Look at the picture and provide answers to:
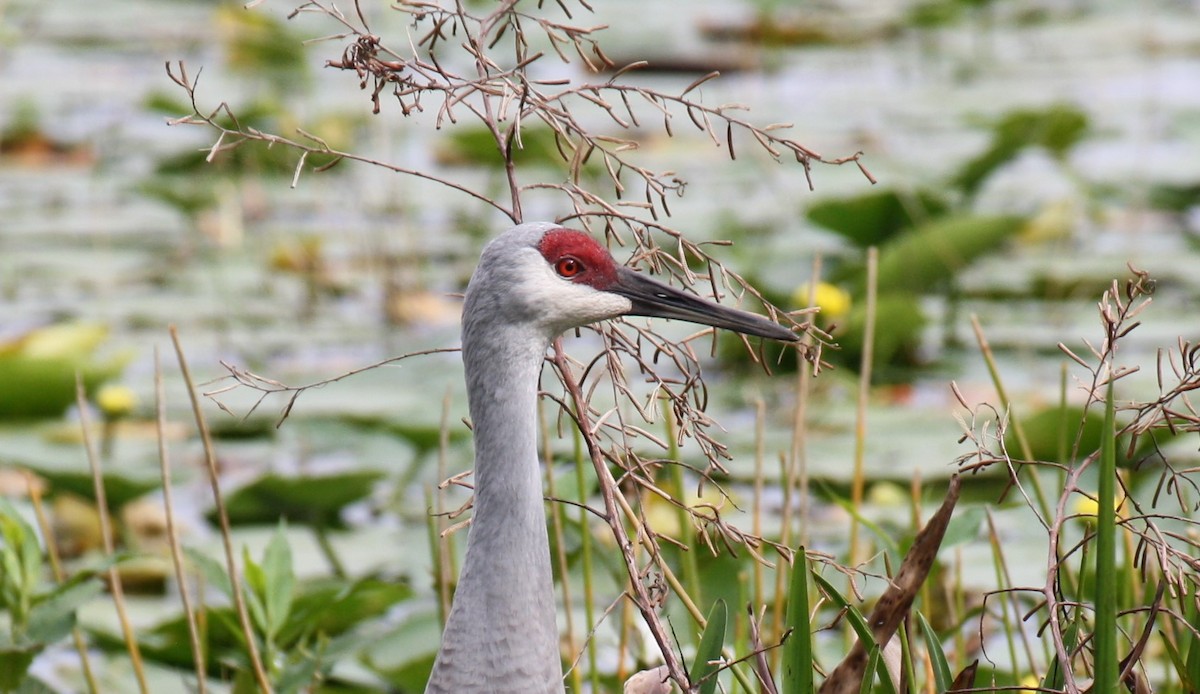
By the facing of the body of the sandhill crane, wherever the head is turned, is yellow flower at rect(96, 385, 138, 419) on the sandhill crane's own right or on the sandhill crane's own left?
on the sandhill crane's own left

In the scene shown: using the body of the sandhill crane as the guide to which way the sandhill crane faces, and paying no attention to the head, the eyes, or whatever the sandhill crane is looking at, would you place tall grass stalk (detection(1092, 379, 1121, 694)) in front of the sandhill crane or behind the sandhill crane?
in front

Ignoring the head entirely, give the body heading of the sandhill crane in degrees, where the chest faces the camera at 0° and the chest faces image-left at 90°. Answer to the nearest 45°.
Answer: approximately 270°

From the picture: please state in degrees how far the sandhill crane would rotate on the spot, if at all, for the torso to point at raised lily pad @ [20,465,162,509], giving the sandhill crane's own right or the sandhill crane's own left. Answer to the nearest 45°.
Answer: approximately 135° to the sandhill crane's own left

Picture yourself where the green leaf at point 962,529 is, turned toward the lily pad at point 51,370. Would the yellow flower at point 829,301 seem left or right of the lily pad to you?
right

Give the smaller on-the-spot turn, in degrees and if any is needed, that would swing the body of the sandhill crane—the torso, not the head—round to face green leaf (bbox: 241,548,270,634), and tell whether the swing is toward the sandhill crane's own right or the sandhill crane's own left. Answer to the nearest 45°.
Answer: approximately 135° to the sandhill crane's own left

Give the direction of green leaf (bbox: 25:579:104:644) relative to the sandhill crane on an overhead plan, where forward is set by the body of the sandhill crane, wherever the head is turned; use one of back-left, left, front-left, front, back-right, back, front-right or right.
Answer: back-left

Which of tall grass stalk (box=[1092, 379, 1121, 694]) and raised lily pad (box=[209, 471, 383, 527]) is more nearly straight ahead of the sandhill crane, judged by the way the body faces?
the tall grass stalk

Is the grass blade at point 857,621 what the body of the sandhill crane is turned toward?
yes
